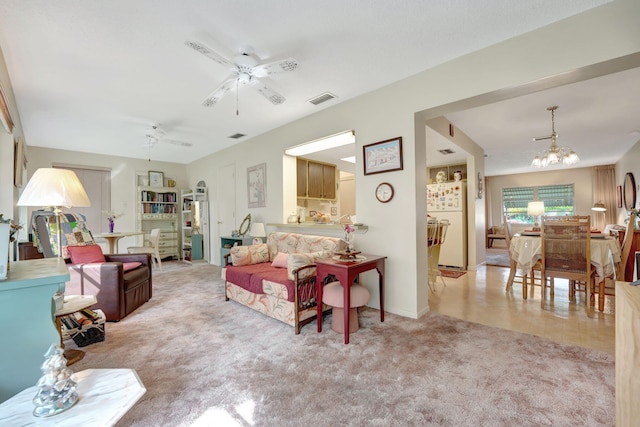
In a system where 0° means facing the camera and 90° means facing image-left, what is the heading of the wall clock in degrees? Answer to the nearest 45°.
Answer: approximately 45°

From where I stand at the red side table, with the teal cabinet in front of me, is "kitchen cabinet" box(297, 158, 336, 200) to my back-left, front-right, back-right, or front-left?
back-right

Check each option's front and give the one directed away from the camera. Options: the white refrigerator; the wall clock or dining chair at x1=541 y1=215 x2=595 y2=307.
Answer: the dining chair

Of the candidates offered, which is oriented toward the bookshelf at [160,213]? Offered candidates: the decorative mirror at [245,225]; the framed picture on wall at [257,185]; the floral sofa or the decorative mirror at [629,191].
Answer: the decorative mirror at [629,191]

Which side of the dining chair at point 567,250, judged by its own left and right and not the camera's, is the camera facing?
back

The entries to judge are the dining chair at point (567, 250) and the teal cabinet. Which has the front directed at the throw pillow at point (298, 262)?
the teal cabinet

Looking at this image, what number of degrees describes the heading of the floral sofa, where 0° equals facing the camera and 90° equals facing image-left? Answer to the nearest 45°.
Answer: approximately 45°

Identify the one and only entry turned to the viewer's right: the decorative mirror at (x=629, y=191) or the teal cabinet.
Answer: the teal cabinet

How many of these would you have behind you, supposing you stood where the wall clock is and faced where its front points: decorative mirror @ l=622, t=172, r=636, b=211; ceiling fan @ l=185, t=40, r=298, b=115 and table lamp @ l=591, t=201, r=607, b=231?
2

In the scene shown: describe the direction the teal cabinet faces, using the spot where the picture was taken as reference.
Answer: facing to the right of the viewer

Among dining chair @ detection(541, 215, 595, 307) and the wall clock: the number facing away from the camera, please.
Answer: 1
